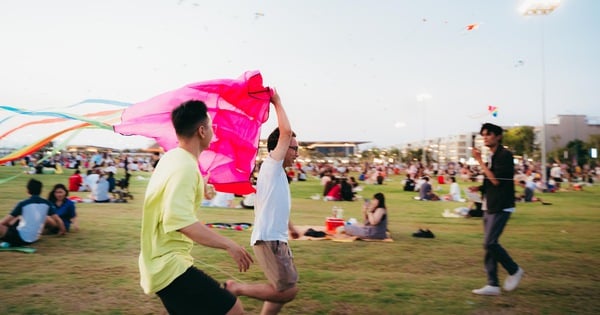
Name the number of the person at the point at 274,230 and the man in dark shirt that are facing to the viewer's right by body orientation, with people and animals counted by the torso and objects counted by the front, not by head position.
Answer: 1

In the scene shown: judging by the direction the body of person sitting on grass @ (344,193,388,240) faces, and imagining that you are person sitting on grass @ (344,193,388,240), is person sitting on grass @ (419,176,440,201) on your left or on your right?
on your right

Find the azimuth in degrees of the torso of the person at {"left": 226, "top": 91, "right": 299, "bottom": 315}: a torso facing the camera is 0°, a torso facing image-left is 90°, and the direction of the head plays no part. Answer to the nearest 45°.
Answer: approximately 270°

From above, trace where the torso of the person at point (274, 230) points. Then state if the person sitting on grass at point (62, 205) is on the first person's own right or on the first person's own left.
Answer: on the first person's own left

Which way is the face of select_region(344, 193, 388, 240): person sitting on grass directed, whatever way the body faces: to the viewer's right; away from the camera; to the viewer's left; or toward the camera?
to the viewer's left

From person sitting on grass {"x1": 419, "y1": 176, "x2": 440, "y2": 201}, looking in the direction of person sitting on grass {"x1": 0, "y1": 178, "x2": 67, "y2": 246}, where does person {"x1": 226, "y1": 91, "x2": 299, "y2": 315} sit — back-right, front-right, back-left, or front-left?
front-left

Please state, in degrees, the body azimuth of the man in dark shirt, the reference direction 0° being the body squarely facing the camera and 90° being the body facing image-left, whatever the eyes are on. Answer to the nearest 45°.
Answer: approximately 90°

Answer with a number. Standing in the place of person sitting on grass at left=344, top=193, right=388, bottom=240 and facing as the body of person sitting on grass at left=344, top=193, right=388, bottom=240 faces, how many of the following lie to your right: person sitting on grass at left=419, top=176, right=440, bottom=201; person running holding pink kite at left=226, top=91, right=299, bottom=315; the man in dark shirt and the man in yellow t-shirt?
1

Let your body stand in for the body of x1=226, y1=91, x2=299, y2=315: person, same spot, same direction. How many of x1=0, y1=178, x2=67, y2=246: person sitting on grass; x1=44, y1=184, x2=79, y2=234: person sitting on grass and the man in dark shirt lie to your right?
0

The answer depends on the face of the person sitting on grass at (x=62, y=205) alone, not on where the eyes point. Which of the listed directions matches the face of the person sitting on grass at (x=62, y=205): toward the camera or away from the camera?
toward the camera

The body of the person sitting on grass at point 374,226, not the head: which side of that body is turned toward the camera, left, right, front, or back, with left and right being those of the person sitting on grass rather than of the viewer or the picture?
left

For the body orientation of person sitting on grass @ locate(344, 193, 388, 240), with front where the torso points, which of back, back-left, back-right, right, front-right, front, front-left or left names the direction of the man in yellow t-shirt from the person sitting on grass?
left
